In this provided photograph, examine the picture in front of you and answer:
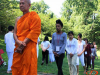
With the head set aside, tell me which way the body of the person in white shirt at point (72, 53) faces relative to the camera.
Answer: toward the camera

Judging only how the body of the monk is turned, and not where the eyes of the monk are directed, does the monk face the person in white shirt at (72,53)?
no

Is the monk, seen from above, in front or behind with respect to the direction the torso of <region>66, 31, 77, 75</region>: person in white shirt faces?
in front
